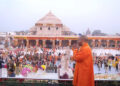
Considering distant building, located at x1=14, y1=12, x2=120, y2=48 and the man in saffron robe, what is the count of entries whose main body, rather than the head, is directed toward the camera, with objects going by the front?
1

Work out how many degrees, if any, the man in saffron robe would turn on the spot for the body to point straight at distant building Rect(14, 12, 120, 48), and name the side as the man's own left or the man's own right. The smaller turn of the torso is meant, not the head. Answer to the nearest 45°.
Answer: approximately 45° to the man's own right

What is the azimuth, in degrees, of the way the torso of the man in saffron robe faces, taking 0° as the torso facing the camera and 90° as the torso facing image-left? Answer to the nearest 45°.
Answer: approximately 90°
